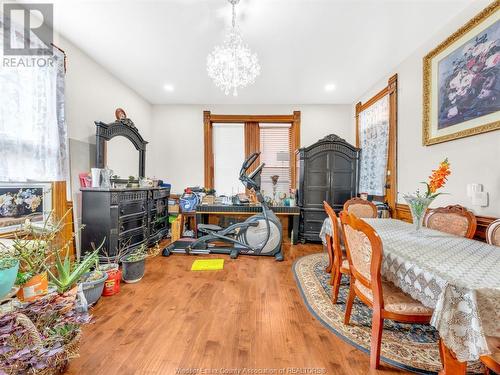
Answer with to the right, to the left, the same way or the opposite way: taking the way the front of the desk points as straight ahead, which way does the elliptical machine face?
to the left

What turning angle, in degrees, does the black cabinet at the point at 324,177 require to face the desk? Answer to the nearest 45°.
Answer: approximately 90° to its right

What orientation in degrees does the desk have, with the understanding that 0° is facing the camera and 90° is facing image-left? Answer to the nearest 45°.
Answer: approximately 0°

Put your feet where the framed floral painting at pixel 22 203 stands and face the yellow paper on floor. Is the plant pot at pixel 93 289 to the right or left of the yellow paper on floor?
right

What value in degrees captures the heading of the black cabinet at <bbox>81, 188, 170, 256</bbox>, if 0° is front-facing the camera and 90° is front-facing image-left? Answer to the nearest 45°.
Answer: approximately 315°

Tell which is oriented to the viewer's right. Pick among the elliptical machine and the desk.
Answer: the elliptical machine

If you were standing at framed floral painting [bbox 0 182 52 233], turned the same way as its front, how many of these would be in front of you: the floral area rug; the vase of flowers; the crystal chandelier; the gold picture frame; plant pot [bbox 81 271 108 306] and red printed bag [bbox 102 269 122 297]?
6

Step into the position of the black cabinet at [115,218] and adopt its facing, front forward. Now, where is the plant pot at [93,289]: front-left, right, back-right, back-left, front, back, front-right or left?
front-right

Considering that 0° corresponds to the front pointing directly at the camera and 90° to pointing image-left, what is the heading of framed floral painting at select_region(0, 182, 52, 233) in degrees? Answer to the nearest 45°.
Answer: approximately 315°

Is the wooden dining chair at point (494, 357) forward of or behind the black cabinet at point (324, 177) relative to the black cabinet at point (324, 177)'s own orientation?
forward

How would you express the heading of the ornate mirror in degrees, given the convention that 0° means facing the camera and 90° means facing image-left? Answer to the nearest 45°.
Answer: approximately 315°

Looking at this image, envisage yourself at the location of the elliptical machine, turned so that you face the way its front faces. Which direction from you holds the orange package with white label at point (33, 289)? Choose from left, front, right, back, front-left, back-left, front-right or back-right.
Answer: back-right

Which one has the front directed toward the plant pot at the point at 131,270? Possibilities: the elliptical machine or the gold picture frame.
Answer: the gold picture frame

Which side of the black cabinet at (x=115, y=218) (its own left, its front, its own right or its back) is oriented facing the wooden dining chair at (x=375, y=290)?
front

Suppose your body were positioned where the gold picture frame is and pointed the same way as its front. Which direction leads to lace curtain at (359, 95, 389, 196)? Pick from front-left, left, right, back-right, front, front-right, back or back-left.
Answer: right

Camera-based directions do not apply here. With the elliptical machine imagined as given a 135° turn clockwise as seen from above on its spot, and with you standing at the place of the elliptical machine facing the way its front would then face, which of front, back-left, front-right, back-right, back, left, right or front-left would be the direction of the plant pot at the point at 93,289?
front

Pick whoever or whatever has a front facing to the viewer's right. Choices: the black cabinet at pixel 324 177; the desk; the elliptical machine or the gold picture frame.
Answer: the elliptical machine
